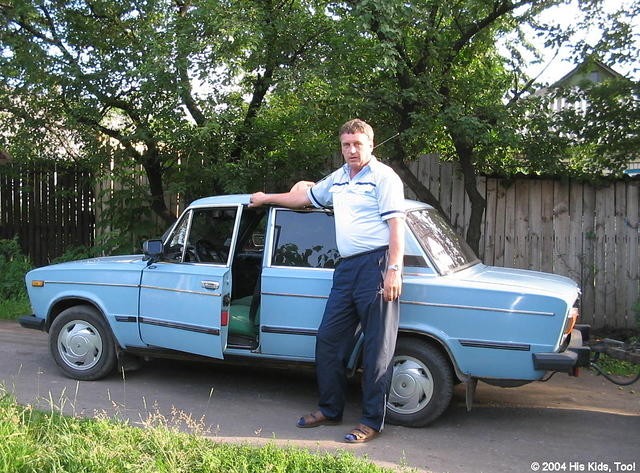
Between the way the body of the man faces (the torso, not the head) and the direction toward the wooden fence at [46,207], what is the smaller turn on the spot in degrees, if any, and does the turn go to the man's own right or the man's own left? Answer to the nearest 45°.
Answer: approximately 90° to the man's own right

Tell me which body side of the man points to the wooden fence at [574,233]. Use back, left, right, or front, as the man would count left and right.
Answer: back
